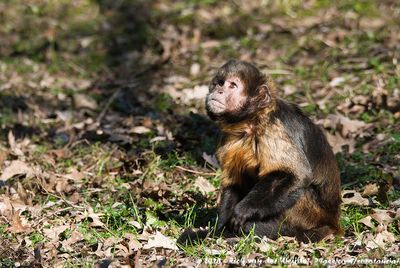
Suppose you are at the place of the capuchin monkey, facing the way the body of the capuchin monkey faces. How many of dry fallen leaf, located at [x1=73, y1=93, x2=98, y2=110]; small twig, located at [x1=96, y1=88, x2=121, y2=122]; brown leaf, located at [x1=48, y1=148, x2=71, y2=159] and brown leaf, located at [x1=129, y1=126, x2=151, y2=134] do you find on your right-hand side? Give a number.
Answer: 4

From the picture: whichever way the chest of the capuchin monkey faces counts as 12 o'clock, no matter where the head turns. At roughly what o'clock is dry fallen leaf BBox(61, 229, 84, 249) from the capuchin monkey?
The dry fallen leaf is roughly at 1 o'clock from the capuchin monkey.

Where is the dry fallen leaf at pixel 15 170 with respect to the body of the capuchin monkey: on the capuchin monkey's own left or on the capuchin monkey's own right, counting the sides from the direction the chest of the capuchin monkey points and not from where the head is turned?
on the capuchin monkey's own right

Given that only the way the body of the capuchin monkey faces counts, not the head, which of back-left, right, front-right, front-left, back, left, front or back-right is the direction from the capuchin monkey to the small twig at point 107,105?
right

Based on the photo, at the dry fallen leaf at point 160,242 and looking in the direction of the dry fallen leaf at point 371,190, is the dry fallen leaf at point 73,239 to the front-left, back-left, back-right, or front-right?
back-left

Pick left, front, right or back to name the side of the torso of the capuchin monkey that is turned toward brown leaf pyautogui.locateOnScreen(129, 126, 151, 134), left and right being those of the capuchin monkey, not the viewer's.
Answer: right

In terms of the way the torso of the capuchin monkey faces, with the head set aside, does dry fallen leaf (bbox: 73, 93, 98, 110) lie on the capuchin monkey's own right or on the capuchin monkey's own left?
on the capuchin monkey's own right

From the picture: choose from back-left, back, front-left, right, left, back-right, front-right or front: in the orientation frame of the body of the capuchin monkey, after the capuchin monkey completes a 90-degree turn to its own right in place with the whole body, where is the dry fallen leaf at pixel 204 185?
front

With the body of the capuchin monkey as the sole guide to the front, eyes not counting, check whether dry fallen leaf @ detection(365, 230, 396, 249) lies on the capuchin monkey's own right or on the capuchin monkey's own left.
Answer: on the capuchin monkey's own left

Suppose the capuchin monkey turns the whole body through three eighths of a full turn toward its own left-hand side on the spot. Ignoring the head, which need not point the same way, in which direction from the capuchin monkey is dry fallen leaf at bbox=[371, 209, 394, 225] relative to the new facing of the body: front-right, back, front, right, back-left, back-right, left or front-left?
front

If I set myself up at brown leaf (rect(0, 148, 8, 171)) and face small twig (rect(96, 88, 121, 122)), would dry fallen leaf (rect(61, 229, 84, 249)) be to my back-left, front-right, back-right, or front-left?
back-right

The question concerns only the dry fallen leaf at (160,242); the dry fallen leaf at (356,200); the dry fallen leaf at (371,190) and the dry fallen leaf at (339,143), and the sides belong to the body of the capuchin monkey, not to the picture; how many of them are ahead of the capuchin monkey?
1

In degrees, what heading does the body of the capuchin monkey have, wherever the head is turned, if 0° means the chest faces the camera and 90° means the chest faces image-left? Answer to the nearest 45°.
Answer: approximately 45°

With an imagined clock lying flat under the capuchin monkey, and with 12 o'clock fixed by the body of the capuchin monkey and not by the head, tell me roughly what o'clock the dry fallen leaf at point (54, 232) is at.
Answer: The dry fallen leaf is roughly at 1 o'clock from the capuchin monkey.

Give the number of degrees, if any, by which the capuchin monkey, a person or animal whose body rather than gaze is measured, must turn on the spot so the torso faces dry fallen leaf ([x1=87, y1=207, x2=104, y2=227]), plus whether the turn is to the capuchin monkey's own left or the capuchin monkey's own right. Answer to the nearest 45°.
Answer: approximately 45° to the capuchin monkey's own right
